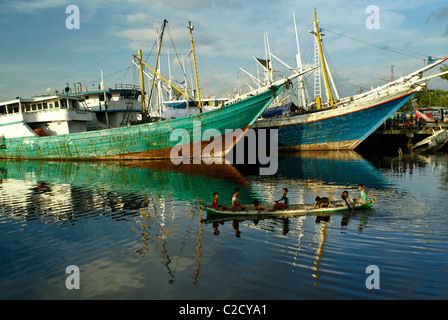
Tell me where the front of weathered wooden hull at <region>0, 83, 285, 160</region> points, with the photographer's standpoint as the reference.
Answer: facing to the right of the viewer

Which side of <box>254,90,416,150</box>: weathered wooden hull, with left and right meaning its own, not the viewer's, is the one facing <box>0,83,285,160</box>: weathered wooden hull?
back

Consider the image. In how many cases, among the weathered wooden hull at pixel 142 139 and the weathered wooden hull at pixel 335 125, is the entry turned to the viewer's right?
2

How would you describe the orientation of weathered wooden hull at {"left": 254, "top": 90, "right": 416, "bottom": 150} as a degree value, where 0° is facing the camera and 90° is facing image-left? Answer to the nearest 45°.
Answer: approximately 270°

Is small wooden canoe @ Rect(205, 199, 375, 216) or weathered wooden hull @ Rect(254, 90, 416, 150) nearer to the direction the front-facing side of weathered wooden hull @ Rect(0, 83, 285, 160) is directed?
the weathered wooden hull

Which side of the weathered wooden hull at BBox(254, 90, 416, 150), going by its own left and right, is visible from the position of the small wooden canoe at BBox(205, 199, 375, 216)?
right

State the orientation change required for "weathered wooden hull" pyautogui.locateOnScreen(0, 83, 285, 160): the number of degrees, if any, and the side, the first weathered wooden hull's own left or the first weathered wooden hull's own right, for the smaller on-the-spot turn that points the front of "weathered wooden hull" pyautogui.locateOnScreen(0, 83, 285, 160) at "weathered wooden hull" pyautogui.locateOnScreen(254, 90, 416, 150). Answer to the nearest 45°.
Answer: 0° — it already faces it

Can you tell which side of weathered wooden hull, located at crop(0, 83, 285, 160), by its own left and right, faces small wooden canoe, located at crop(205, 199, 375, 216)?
right
